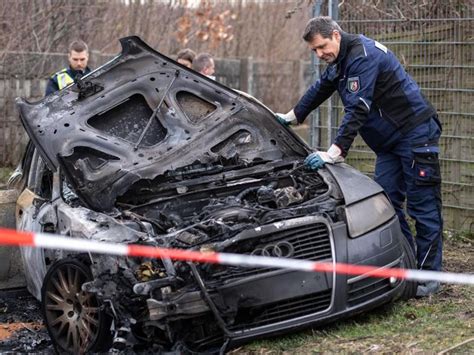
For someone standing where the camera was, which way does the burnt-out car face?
facing the viewer and to the right of the viewer

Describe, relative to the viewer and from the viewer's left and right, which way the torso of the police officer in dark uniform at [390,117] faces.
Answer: facing to the left of the viewer

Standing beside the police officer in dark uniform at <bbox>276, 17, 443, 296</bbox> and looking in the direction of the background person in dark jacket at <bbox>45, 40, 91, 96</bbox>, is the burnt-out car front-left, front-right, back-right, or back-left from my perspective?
front-left

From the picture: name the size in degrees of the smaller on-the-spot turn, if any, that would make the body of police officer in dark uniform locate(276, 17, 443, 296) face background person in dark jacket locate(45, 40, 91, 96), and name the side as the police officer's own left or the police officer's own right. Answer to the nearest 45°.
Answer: approximately 45° to the police officer's own right

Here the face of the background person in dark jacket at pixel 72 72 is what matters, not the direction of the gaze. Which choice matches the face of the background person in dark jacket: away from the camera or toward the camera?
toward the camera

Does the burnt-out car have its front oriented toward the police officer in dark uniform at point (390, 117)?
no

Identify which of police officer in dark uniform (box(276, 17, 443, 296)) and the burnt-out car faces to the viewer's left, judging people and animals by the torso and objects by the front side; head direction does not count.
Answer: the police officer in dark uniform

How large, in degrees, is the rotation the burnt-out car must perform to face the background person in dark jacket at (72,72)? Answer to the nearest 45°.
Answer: approximately 135° to its left

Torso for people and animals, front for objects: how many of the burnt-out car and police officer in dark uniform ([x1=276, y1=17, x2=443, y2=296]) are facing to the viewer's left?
1

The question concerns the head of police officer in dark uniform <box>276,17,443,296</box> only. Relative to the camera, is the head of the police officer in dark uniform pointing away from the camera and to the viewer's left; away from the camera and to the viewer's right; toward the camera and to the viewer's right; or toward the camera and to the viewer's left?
toward the camera and to the viewer's left

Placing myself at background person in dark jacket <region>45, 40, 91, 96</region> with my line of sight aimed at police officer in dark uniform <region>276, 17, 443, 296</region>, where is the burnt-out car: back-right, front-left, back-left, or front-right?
front-right

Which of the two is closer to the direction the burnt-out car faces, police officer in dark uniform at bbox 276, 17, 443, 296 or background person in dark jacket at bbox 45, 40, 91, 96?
the police officer in dark uniform
